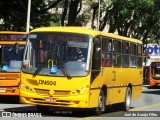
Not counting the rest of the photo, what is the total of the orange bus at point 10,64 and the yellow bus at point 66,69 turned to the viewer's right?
0

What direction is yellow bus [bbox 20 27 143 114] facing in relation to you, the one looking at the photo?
facing the viewer and to the left of the viewer

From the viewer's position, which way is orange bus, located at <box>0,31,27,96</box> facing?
facing the viewer

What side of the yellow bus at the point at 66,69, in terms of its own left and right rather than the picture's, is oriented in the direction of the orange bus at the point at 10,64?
right

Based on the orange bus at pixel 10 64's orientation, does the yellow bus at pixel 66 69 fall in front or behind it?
in front
